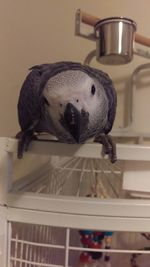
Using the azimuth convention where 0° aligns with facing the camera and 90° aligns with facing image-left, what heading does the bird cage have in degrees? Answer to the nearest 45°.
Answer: approximately 0°
